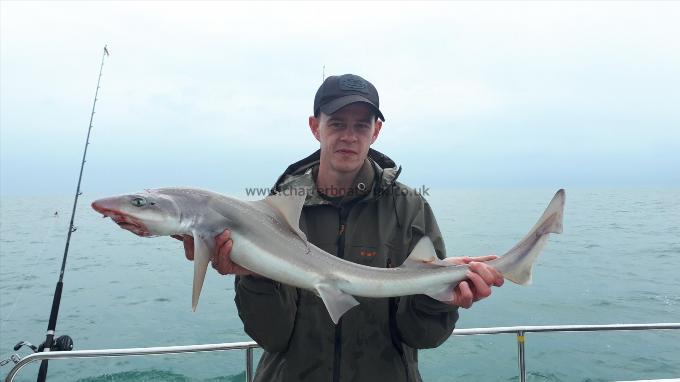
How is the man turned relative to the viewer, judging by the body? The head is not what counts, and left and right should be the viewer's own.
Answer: facing the viewer
